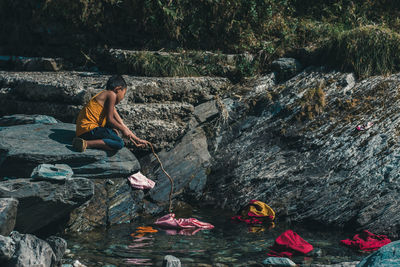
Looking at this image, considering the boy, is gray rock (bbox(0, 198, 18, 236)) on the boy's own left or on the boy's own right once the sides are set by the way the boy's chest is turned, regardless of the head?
on the boy's own right

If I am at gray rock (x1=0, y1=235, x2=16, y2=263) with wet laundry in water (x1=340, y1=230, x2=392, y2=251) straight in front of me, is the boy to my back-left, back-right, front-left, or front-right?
front-left

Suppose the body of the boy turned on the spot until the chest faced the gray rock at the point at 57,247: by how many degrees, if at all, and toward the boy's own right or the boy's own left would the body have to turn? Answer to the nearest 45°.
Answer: approximately 90° to the boy's own right

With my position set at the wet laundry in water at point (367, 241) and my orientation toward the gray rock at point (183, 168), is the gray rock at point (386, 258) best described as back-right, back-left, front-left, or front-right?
back-left

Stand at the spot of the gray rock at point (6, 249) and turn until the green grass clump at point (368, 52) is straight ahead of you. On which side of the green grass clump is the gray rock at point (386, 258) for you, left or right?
right

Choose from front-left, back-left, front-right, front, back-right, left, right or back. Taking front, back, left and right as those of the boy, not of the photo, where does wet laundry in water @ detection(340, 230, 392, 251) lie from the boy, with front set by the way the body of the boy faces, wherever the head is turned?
front-right

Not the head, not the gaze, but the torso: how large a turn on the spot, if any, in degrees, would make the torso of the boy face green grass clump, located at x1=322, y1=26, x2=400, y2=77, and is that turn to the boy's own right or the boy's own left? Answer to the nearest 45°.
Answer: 0° — they already face it

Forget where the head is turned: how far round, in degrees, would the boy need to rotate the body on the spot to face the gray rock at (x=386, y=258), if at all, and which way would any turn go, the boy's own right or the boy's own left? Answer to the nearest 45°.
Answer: approximately 45° to the boy's own right

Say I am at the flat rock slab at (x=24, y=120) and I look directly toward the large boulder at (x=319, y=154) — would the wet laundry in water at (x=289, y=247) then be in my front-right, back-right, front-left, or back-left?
front-right

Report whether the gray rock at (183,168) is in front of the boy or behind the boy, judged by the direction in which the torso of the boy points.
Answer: in front

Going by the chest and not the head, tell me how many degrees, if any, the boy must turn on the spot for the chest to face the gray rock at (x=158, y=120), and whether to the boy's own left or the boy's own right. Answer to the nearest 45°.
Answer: approximately 45° to the boy's own left

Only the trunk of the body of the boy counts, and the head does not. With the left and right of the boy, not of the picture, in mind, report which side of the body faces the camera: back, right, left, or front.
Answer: right

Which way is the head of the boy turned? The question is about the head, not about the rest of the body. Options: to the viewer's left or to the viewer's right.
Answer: to the viewer's right

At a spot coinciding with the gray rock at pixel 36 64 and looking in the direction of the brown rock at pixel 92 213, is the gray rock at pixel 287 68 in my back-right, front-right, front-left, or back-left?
front-left

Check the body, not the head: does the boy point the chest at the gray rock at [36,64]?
no
